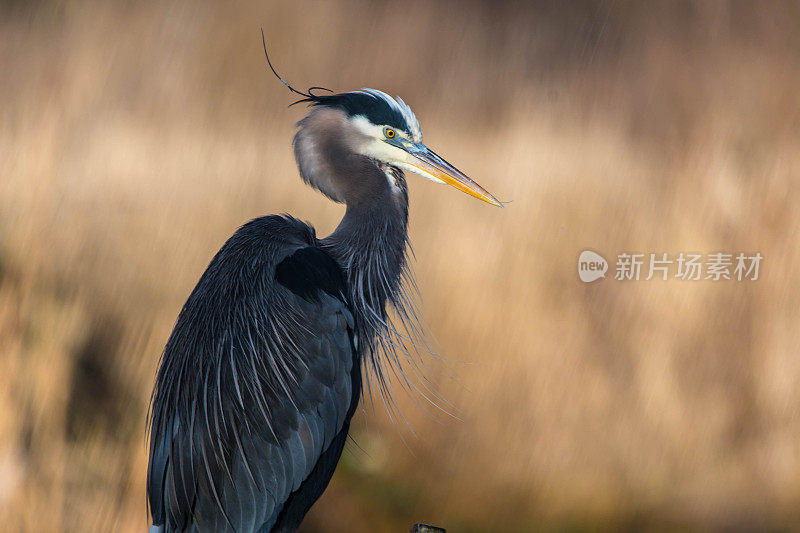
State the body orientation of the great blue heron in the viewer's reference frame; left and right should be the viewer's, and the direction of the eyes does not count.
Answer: facing to the right of the viewer
